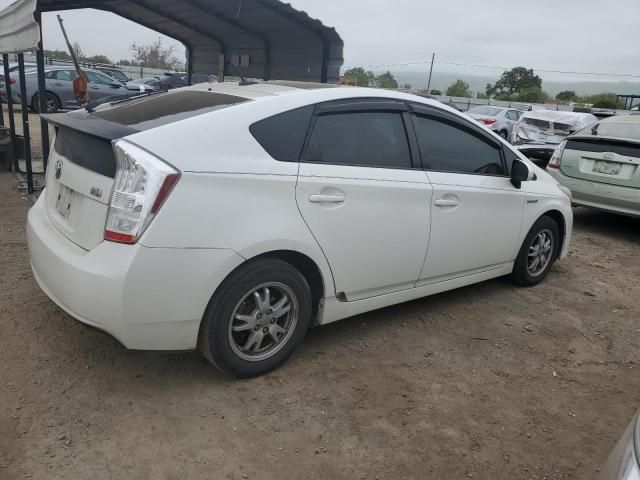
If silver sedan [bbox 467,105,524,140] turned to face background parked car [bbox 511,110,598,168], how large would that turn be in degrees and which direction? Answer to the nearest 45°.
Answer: approximately 135° to its right

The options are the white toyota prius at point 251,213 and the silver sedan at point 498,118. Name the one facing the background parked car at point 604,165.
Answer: the white toyota prius

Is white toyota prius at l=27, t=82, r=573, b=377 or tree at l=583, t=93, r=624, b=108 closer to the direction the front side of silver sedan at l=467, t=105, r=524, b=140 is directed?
the tree

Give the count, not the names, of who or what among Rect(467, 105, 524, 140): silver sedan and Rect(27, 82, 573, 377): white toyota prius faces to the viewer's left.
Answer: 0

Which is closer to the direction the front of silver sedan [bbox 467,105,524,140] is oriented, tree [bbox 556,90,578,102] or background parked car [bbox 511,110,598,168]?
the tree

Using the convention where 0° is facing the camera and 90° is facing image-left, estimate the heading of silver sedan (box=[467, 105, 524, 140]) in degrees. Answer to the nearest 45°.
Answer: approximately 225°

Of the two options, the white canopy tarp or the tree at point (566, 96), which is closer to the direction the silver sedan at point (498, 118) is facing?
the tree

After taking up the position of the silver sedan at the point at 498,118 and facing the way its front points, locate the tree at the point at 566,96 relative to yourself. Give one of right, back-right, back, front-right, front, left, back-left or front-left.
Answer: front-left

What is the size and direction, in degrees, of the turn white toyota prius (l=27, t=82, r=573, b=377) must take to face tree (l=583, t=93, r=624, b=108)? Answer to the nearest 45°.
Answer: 0° — it already faces it

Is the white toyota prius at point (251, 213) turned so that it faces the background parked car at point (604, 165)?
yes

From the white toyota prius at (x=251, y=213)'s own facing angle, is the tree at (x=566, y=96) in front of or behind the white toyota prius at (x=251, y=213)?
in front

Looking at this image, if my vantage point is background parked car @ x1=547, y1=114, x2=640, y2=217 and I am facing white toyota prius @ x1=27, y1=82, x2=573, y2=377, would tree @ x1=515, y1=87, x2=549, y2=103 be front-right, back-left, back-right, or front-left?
back-right

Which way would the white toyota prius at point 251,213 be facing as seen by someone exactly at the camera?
facing away from the viewer and to the right of the viewer

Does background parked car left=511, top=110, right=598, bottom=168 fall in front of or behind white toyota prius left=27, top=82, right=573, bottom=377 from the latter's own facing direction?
in front
